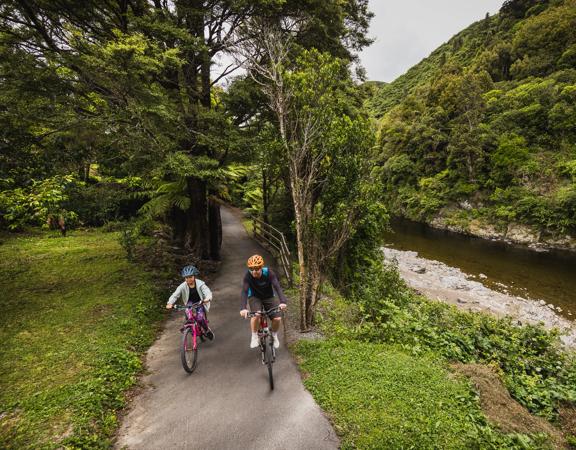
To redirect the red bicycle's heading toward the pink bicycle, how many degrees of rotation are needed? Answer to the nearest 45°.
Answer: approximately 90° to its right

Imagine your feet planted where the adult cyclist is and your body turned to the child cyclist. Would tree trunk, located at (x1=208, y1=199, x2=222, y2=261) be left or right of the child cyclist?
right

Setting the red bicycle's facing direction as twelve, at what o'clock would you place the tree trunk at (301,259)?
The tree trunk is roughly at 7 o'clock from the red bicycle.

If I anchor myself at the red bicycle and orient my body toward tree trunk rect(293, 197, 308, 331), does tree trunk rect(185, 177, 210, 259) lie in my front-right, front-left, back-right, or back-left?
front-left

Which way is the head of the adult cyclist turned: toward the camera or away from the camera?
toward the camera

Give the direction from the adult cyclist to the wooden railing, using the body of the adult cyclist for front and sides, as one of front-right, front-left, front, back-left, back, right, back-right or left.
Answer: back

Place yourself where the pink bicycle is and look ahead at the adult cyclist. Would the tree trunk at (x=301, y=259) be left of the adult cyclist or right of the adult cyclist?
left

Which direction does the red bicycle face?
toward the camera

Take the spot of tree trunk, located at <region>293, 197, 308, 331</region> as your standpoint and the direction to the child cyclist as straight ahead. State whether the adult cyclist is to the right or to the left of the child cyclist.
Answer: left

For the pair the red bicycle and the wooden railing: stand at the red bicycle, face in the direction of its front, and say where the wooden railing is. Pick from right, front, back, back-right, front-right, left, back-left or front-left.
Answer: back
